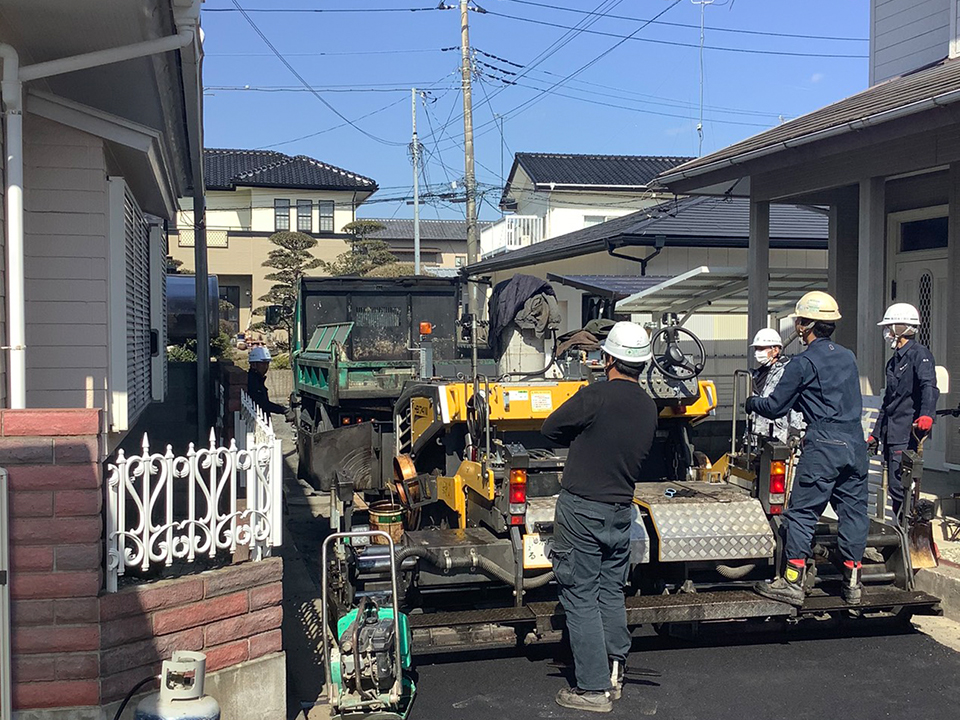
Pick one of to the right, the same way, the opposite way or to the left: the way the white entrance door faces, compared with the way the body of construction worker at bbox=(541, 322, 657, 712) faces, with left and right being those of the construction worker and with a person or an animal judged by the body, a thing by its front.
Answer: to the left

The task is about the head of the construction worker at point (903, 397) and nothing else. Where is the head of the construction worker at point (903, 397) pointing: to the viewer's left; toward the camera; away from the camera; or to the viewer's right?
to the viewer's left

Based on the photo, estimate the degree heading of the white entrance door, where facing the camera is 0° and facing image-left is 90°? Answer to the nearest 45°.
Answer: approximately 45°

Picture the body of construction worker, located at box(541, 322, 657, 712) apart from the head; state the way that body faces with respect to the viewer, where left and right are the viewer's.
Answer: facing away from the viewer and to the left of the viewer

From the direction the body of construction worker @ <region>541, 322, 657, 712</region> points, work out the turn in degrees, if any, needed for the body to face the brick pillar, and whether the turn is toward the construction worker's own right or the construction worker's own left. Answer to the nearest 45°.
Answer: approximately 90° to the construction worker's own left

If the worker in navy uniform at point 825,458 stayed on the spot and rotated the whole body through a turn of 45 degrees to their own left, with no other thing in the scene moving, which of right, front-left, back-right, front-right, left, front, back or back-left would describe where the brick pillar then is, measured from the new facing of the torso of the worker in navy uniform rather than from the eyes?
front-left

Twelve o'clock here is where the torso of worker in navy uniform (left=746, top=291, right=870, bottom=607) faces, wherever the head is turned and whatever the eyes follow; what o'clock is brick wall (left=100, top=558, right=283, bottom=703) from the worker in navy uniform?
The brick wall is roughly at 9 o'clock from the worker in navy uniform.

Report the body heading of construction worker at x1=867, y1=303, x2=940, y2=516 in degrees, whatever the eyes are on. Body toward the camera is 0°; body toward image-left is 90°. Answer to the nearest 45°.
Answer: approximately 45°

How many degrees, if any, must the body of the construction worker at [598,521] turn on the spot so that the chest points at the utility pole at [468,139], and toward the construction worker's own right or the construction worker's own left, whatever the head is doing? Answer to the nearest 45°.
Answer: approximately 45° to the construction worker's own right

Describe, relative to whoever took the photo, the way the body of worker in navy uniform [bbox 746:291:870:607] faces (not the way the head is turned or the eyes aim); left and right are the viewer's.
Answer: facing away from the viewer and to the left of the viewer

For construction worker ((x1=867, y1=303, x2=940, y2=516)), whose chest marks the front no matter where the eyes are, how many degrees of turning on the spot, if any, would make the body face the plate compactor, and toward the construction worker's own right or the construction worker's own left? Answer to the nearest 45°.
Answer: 0° — they already face it

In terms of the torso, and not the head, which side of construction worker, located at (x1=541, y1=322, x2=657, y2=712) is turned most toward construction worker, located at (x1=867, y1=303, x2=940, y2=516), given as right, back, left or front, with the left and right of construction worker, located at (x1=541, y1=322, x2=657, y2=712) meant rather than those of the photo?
right

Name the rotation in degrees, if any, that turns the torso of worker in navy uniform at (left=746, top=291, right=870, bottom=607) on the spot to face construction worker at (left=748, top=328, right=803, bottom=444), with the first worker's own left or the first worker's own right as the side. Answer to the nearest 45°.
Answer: approximately 45° to the first worker's own right

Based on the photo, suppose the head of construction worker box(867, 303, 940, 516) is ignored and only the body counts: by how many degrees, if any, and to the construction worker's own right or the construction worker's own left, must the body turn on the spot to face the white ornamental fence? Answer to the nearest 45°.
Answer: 0° — they already face it

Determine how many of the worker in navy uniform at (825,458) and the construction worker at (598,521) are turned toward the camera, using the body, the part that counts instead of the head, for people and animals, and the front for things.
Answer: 0
